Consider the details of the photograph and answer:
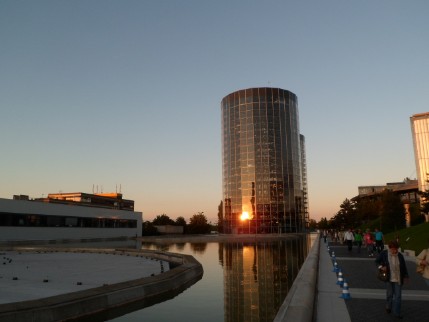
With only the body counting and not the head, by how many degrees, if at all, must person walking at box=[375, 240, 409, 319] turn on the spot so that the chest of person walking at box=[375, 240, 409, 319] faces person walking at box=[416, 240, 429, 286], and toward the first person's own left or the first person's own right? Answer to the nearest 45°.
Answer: approximately 90° to the first person's own left

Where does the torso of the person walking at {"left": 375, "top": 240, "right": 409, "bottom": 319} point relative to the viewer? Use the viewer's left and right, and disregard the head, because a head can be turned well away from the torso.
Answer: facing the viewer

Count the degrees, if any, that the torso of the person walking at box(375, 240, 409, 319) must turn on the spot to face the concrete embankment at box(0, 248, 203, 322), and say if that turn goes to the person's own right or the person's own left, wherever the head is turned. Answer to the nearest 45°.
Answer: approximately 90° to the person's own right
